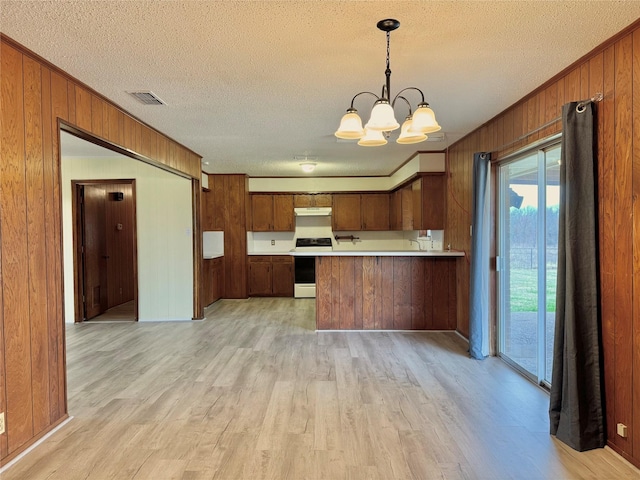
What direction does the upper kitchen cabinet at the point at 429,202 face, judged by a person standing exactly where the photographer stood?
facing to the left of the viewer

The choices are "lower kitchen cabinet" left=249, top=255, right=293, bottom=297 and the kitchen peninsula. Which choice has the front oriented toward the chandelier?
the lower kitchen cabinet

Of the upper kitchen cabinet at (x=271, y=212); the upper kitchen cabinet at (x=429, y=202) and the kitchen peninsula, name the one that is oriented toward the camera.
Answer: the upper kitchen cabinet at (x=271, y=212)

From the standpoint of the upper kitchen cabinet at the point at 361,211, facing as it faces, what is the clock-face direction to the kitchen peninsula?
The kitchen peninsula is roughly at 12 o'clock from the upper kitchen cabinet.

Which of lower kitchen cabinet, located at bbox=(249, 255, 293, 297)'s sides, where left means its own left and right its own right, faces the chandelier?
front

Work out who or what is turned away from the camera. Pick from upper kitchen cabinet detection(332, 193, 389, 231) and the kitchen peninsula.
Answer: the kitchen peninsula

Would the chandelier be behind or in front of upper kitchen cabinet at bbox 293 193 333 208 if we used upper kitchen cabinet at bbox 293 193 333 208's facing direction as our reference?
in front

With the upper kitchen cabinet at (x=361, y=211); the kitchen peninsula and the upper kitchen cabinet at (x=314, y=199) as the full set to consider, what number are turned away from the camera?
1

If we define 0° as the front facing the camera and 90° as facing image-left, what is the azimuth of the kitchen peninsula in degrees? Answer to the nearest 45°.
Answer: approximately 180°

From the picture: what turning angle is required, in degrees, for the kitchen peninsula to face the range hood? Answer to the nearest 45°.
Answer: approximately 45° to its left

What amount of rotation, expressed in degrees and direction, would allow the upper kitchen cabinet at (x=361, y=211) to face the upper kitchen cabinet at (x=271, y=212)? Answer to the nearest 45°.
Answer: approximately 90° to its right
